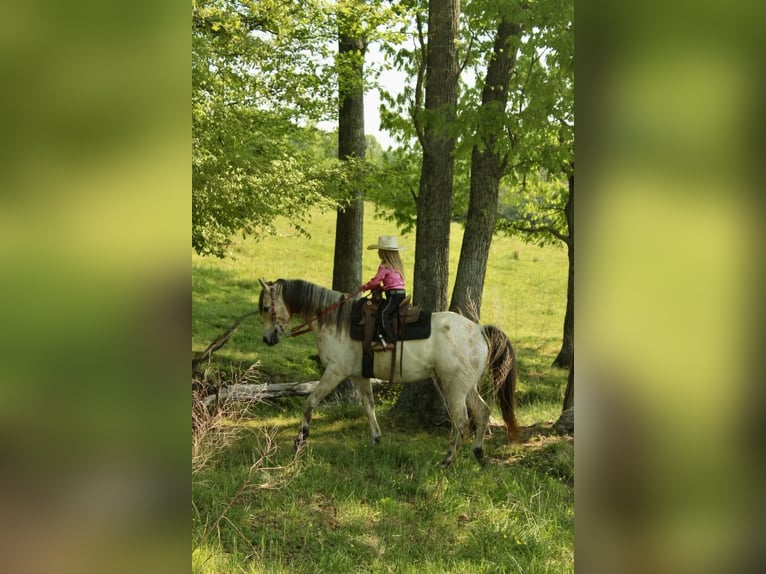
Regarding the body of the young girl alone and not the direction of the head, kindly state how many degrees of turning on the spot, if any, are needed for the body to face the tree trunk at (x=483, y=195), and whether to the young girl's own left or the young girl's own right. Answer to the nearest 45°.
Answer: approximately 135° to the young girl's own right

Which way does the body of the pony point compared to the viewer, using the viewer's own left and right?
facing to the left of the viewer

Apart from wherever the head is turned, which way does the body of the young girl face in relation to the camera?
to the viewer's left

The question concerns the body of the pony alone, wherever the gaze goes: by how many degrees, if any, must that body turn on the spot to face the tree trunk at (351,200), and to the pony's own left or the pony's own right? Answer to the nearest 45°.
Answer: approximately 90° to the pony's own right

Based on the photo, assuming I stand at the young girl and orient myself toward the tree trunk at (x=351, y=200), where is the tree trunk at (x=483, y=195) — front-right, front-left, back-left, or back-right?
front-right

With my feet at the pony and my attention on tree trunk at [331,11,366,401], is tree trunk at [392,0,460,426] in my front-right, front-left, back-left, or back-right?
front-right
